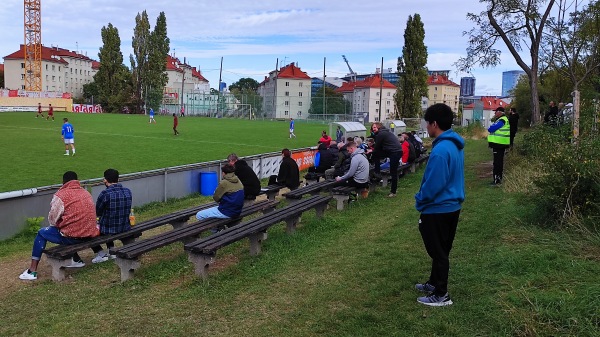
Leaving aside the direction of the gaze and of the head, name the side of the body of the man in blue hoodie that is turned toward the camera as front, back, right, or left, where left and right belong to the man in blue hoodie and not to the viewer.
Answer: left

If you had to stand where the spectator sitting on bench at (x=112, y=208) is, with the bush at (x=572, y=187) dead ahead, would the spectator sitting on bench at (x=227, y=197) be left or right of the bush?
left

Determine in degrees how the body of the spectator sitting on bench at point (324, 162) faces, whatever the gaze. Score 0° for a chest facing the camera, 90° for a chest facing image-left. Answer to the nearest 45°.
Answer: approximately 90°

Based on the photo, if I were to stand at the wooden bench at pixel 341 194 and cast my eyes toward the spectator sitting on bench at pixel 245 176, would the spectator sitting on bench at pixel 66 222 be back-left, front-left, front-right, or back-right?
front-left

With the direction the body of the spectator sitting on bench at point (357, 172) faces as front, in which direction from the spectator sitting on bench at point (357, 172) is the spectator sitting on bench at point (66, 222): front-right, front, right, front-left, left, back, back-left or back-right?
front-left

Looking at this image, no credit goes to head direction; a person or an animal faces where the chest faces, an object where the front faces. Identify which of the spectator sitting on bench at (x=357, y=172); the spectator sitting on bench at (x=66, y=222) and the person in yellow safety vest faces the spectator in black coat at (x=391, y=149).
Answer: the person in yellow safety vest

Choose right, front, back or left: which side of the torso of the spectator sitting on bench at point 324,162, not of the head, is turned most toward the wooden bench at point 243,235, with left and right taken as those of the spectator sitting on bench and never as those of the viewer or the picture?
left

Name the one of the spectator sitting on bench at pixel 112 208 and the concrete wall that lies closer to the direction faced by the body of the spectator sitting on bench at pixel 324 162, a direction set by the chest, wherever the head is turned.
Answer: the concrete wall

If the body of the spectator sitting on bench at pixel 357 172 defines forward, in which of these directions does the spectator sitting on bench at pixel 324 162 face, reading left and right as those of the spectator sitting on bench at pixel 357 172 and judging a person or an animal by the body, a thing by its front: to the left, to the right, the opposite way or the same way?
the same way

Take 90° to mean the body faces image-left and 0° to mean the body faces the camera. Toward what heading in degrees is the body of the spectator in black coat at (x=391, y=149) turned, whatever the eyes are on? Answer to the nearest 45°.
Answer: approximately 90°

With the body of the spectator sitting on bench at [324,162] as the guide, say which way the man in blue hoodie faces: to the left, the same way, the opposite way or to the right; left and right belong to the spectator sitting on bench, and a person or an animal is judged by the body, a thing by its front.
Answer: the same way

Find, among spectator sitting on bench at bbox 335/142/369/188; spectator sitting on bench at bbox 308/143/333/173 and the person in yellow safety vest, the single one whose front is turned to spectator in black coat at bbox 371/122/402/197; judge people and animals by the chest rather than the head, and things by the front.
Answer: the person in yellow safety vest

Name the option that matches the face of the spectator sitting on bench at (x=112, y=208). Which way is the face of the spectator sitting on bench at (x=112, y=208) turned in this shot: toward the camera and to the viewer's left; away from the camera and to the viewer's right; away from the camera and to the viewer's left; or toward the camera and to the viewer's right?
away from the camera and to the viewer's left
